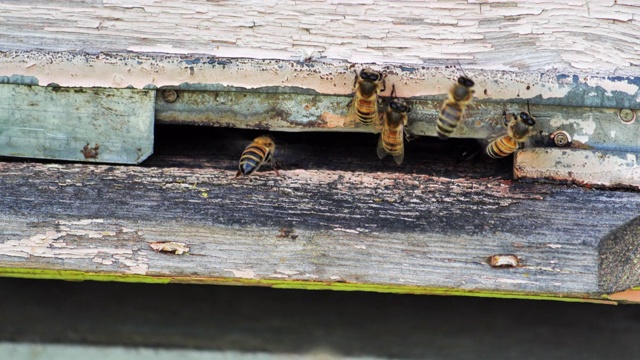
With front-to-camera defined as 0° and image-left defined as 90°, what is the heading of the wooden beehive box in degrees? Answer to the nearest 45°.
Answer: approximately 0°
